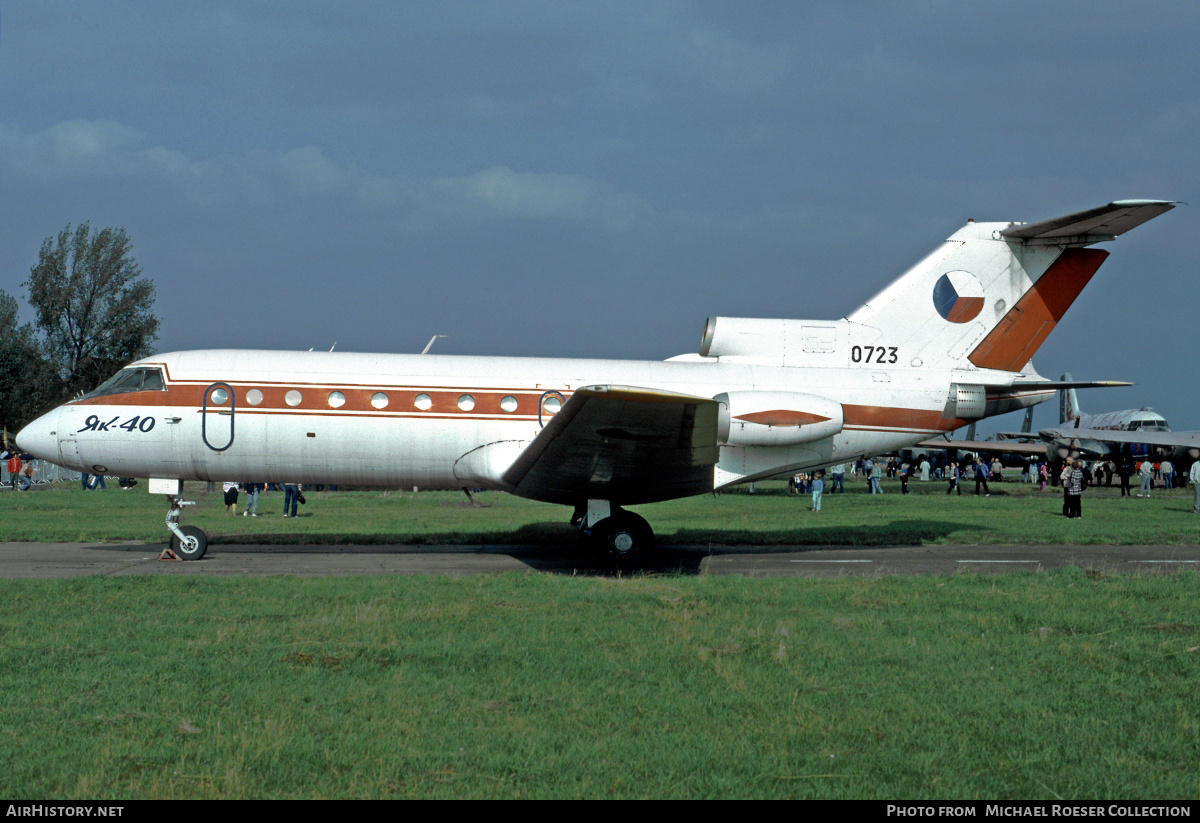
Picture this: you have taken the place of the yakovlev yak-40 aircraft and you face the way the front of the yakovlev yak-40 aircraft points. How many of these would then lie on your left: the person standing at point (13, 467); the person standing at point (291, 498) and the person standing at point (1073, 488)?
0

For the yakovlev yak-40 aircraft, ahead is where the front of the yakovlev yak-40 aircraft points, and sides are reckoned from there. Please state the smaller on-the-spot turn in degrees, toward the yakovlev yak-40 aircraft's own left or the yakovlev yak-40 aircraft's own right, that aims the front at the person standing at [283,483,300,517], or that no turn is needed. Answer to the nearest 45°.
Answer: approximately 45° to the yakovlev yak-40 aircraft's own right

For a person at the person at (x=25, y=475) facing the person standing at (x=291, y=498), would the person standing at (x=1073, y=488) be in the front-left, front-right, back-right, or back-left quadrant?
front-left

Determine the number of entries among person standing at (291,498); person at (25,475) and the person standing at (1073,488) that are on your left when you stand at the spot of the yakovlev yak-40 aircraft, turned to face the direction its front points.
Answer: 0

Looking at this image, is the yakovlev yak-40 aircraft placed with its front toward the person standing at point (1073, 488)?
no

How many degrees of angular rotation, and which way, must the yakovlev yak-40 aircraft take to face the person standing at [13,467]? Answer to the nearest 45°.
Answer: approximately 45° to its right

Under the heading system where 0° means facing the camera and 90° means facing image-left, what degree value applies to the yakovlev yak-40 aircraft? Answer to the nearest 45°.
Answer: approximately 90°
